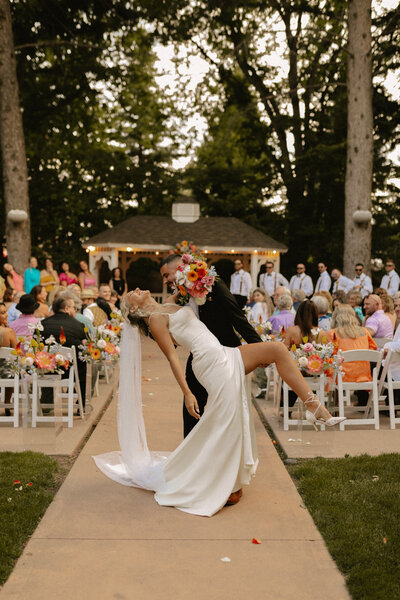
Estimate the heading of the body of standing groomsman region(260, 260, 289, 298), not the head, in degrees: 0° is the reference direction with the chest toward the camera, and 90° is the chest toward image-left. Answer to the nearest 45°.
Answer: approximately 0°

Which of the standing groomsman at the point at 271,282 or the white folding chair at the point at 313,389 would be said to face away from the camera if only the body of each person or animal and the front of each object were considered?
the white folding chair

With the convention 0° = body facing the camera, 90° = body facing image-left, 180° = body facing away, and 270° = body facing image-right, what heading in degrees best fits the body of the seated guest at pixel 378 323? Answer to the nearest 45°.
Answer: approximately 135°

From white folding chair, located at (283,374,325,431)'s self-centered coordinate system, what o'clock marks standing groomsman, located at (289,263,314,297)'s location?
The standing groomsman is roughly at 12 o'clock from the white folding chair.

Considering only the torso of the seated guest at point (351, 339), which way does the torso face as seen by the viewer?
away from the camera

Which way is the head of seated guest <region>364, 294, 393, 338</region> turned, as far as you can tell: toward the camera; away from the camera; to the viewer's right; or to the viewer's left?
to the viewer's left

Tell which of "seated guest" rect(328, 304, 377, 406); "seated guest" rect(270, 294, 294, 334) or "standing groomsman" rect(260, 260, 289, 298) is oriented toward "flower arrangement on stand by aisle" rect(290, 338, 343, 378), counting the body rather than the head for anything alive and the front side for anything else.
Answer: the standing groomsman

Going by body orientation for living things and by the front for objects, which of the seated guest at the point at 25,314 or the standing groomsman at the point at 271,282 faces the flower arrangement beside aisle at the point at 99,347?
the standing groomsman

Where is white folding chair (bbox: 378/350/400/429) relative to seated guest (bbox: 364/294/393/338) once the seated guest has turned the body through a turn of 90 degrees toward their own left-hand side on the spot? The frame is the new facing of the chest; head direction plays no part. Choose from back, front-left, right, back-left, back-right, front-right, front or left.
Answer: front-left

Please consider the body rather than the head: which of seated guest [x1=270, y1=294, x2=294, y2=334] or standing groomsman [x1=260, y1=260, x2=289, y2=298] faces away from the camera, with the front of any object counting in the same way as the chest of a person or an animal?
the seated guest

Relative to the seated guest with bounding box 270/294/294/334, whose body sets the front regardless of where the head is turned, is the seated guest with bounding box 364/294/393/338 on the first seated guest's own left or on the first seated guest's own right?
on the first seated guest's own right

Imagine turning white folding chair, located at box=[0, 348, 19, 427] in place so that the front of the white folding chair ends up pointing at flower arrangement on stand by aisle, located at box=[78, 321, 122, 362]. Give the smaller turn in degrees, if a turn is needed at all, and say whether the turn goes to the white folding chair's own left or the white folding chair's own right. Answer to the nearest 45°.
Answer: approximately 90° to the white folding chair's own right

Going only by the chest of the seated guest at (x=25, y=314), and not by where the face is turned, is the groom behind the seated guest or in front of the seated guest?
behind

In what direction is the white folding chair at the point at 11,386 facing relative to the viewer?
away from the camera

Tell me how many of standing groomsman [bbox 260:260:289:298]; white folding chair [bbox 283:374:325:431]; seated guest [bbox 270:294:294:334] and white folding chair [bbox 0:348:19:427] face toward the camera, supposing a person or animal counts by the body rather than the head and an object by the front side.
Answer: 1

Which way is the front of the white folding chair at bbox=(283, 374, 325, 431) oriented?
away from the camera

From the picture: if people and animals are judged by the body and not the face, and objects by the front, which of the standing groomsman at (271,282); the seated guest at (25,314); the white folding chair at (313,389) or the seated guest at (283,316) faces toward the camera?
the standing groomsman
